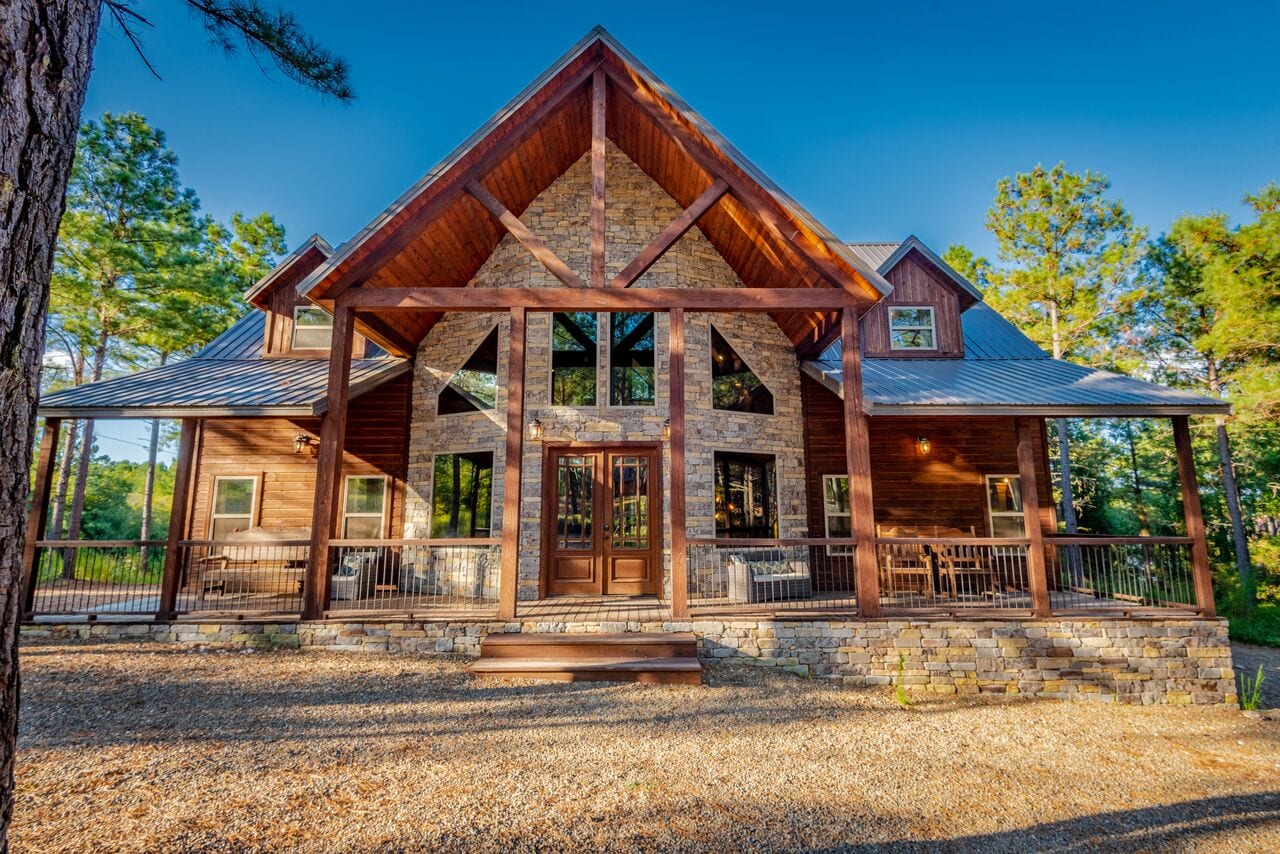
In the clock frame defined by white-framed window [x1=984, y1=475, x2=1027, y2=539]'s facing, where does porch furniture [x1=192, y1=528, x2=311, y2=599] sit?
The porch furniture is roughly at 2 o'clock from the white-framed window.

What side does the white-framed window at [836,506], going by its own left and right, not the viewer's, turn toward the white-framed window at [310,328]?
right

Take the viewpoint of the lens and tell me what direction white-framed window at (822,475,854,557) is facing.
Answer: facing the viewer

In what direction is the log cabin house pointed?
toward the camera

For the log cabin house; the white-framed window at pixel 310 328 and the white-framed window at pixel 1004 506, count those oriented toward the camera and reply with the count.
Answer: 3

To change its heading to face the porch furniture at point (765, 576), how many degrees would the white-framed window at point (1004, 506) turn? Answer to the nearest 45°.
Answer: approximately 45° to its right

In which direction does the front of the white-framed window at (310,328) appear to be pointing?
toward the camera
